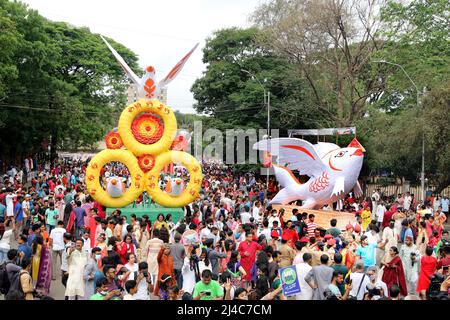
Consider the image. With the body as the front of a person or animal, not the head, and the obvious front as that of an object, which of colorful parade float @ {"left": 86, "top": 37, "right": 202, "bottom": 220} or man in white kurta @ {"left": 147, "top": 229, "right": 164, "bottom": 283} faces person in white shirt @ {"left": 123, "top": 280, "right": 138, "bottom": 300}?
the colorful parade float

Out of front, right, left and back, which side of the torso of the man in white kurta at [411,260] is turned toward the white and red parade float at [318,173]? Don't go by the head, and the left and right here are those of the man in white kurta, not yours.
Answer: back

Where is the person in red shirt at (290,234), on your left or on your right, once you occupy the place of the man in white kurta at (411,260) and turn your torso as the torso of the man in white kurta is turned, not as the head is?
on your right

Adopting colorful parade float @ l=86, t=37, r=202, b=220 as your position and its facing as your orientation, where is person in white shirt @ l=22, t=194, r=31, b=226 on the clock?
The person in white shirt is roughly at 2 o'clock from the colorful parade float.

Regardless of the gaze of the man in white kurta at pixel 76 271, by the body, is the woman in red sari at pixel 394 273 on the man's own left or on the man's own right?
on the man's own left
